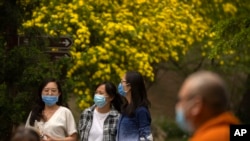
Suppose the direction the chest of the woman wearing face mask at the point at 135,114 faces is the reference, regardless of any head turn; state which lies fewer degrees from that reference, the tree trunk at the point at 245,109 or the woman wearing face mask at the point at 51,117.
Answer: the woman wearing face mask

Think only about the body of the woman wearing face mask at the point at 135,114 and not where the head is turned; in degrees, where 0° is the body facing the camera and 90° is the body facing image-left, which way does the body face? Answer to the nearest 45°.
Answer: approximately 90°

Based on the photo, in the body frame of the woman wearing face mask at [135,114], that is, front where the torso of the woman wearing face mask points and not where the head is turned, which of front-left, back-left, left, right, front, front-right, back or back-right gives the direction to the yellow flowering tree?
right

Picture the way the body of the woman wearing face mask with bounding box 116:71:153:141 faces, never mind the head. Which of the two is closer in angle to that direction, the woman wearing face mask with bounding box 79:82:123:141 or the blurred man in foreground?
the woman wearing face mask

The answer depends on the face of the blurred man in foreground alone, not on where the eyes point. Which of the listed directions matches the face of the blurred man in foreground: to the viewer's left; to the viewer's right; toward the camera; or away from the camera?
to the viewer's left

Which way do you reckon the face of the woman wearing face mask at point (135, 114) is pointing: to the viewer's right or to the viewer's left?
to the viewer's left

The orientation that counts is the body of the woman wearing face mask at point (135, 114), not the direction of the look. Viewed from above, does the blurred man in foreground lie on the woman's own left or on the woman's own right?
on the woman's own left
